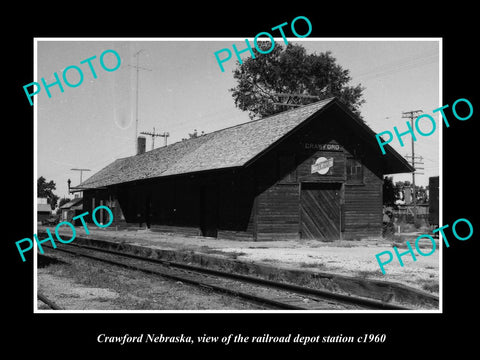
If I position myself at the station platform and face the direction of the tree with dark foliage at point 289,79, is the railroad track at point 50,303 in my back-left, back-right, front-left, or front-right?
back-left

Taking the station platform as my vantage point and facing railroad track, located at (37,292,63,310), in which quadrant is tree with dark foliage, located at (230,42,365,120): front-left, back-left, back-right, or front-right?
back-right

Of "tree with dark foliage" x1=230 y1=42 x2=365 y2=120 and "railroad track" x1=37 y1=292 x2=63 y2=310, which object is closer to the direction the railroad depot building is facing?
the railroad track
